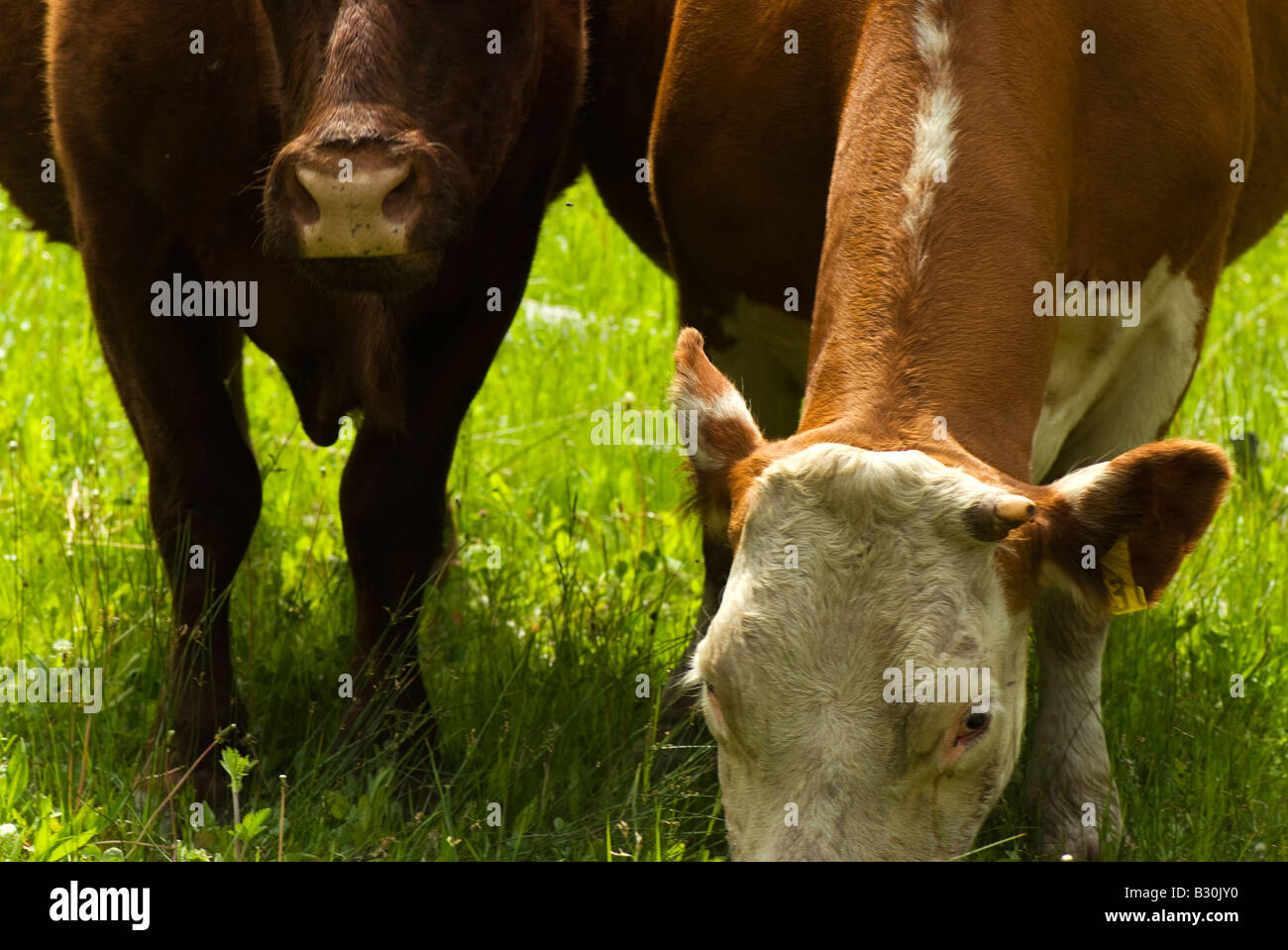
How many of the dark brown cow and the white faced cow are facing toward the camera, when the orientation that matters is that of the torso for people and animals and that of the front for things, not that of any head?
2

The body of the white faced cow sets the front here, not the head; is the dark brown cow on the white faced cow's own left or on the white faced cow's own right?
on the white faced cow's own right

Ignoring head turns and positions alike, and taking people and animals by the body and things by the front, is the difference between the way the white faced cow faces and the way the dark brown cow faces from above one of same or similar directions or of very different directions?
same or similar directions

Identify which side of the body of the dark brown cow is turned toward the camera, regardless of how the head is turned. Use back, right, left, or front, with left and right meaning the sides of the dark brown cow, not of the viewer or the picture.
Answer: front

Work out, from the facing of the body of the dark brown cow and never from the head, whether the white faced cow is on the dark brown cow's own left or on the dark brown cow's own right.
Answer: on the dark brown cow's own left

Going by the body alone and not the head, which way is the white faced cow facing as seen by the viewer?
toward the camera
